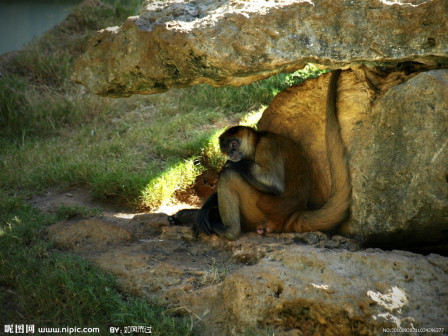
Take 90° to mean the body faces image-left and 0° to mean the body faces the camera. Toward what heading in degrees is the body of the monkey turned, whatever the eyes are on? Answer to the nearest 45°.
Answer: approximately 90°

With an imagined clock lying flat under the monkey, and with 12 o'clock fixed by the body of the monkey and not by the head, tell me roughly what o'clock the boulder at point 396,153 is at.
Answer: The boulder is roughly at 7 o'clock from the monkey.
